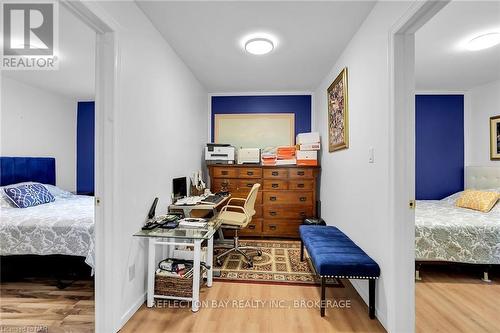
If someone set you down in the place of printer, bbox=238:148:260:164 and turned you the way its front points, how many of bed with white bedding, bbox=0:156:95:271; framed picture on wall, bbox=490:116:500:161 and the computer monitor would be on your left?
1

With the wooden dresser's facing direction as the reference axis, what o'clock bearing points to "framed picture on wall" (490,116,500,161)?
The framed picture on wall is roughly at 9 o'clock from the wooden dresser.

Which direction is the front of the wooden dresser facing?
toward the camera

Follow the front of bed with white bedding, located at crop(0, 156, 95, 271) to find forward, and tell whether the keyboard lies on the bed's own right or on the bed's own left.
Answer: on the bed's own left

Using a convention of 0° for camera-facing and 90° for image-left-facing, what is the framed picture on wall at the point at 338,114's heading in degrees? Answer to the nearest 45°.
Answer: approximately 90°

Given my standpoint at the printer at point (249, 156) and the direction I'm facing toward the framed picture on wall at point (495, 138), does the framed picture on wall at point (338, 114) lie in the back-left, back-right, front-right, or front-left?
front-right

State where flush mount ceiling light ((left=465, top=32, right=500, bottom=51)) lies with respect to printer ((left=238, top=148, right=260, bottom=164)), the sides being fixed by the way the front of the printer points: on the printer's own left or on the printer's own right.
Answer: on the printer's own left

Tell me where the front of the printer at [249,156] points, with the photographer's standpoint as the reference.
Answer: facing the viewer

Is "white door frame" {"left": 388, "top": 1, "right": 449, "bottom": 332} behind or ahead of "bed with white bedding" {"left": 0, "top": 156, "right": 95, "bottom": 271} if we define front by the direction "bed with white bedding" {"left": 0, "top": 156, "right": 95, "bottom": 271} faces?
ahead

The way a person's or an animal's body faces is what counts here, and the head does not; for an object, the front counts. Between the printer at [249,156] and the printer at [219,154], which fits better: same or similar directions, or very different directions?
same or similar directions

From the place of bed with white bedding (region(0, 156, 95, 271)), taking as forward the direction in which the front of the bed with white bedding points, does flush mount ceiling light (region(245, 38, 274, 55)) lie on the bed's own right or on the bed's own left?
on the bed's own left

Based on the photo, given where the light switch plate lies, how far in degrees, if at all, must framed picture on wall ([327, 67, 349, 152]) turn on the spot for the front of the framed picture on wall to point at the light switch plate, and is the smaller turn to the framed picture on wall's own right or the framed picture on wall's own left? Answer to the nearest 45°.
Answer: approximately 90° to the framed picture on wall's own left

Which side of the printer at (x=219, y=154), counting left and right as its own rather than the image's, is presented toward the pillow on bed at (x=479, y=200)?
left

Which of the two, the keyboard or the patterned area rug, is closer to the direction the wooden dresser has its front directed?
the patterned area rug
